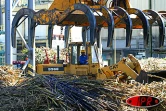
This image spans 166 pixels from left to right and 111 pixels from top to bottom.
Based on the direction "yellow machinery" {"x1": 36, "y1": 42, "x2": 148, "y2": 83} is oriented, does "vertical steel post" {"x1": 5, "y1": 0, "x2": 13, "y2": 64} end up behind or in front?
behind
